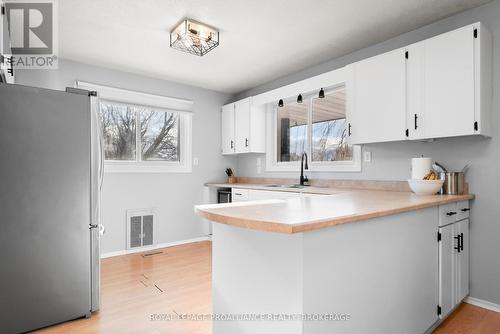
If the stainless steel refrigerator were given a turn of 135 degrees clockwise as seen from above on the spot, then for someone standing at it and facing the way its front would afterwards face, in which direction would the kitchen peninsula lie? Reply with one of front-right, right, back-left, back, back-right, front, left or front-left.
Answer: left

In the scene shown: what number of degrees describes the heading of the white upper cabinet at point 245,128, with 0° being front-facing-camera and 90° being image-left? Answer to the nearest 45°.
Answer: approximately 45°

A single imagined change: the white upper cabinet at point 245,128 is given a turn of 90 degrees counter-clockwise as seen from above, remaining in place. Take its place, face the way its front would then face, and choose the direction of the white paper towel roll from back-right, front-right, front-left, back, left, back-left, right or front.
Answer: front

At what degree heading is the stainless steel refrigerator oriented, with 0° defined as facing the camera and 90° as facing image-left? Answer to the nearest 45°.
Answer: approximately 270°

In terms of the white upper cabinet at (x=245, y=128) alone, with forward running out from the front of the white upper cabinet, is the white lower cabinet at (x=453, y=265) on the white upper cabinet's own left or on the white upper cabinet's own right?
on the white upper cabinet's own left

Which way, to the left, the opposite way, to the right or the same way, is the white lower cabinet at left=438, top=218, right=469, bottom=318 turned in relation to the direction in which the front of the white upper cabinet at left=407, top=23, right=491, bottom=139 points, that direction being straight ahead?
to the left

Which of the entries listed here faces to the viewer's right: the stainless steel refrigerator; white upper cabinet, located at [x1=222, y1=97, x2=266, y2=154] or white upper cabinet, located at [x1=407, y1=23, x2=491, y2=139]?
the stainless steel refrigerator

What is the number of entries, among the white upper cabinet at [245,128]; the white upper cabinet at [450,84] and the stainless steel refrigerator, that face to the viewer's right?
1

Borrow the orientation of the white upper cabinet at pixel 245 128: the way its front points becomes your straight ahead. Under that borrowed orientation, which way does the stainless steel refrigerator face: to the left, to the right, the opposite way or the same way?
the opposite way

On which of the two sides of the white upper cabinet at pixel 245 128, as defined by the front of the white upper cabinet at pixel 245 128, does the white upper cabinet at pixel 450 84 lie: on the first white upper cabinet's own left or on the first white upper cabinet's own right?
on the first white upper cabinet's own left
